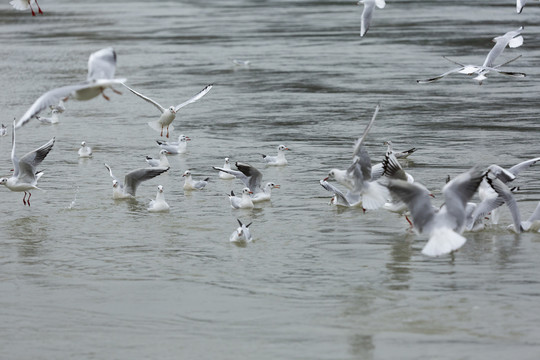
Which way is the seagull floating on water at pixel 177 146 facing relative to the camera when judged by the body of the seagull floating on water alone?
to the viewer's right

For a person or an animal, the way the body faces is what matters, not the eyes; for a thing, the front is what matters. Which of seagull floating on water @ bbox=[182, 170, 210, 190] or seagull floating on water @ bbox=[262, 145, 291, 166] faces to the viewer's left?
seagull floating on water @ bbox=[182, 170, 210, 190]

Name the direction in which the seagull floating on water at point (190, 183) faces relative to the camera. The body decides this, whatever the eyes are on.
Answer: to the viewer's left
